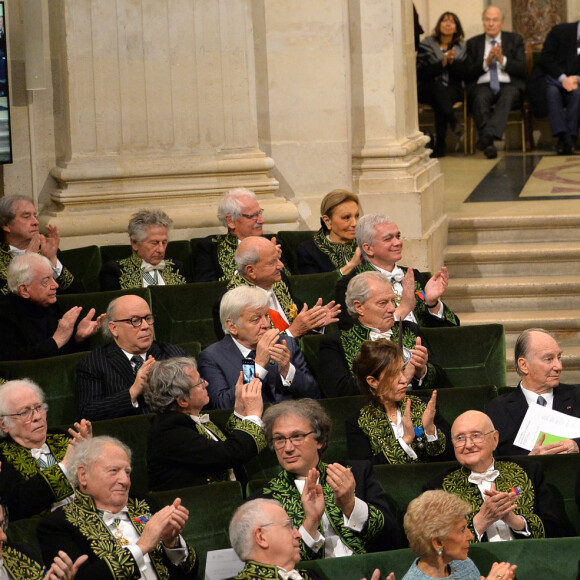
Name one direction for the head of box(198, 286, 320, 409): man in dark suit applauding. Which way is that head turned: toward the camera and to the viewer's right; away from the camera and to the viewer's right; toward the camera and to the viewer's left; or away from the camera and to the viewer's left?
toward the camera and to the viewer's right

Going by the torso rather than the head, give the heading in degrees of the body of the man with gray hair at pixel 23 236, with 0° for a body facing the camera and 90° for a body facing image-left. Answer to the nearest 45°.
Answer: approximately 315°

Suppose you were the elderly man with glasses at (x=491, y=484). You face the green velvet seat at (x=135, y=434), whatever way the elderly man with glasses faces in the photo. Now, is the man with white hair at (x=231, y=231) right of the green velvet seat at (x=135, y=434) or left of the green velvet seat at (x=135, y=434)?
right

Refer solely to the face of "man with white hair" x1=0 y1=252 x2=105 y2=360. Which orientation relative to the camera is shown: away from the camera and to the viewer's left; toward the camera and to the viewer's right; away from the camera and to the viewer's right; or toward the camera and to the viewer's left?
toward the camera and to the viewer's right

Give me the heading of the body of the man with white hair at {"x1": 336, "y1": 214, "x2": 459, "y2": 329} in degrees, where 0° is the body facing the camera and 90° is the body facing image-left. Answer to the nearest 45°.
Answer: approximately 315°

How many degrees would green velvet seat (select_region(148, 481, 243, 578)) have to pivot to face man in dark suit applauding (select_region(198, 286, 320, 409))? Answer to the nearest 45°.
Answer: approximately 135° to its left

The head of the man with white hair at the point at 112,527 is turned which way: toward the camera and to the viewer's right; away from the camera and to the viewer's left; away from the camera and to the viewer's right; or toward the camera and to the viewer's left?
toward the camera and to the viewer's right
